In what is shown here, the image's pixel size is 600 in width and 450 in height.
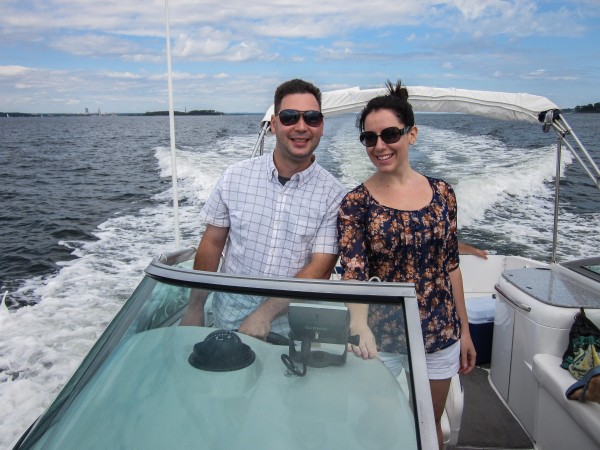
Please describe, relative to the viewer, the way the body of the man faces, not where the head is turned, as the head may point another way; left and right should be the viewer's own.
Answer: facing the viewer

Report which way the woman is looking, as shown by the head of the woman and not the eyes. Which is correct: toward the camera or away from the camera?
toward the camera

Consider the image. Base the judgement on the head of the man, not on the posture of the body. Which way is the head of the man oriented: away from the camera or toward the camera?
toward the camera

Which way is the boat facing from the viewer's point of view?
toward the camera

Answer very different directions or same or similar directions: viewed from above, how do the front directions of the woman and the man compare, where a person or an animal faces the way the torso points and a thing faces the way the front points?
same or similar directions
